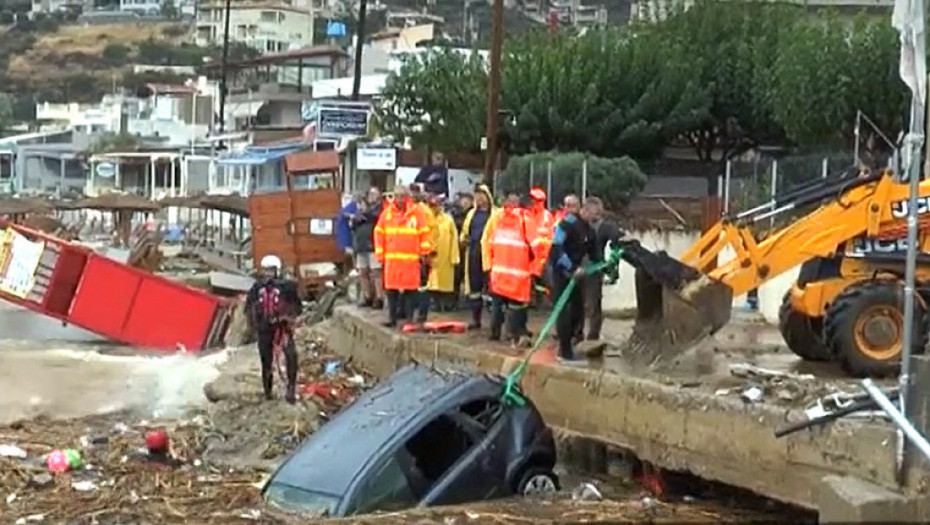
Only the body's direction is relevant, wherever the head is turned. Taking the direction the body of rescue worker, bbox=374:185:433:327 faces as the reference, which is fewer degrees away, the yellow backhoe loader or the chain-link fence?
the yellow backhoe loader

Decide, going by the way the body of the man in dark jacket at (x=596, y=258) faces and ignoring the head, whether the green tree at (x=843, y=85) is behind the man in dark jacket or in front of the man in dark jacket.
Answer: behind

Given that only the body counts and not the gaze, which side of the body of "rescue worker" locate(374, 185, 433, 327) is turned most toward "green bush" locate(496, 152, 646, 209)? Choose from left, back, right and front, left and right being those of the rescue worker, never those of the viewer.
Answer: back

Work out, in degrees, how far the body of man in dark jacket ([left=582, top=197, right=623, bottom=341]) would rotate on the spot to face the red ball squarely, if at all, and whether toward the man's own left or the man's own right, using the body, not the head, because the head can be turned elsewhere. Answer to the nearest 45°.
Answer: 0° — they already face it

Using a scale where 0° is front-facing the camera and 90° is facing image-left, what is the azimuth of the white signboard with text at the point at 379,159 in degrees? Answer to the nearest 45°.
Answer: approximately 0°

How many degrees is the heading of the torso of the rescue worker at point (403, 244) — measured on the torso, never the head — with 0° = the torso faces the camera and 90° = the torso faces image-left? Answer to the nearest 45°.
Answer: approximately 0°
